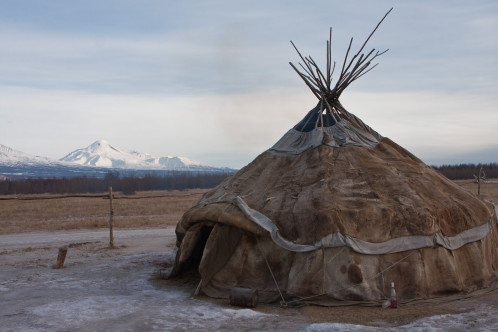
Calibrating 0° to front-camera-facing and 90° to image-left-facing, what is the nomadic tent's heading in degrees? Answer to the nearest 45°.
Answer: approximately 45°
